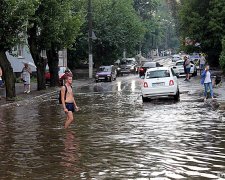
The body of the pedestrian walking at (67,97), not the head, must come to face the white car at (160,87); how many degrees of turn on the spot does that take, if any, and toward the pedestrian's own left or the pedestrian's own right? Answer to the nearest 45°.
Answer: approximately 90° to the pedestrian's own left

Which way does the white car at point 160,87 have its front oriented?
away from the camera

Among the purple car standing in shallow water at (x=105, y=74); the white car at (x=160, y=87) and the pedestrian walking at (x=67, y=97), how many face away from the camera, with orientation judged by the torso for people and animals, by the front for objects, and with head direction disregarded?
1

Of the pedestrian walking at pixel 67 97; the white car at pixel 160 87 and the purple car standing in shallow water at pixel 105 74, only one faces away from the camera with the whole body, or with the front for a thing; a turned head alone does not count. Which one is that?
the white car

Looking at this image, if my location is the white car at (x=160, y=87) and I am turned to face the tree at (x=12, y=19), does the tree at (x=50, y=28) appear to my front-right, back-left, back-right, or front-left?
front-right

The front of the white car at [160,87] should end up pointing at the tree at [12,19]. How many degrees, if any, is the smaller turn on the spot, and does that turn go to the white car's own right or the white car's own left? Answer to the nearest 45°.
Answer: approximately 90° to the white car's own left

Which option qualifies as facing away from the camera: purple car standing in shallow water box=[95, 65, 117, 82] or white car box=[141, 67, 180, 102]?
the white car

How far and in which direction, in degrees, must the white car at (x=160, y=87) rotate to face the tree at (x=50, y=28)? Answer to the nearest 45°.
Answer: approximately 45° to its left

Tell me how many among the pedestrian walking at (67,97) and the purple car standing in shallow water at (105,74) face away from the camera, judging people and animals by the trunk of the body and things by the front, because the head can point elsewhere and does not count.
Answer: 0

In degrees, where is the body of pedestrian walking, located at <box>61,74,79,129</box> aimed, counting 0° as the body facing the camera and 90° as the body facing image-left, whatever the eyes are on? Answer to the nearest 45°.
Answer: approximately 315°

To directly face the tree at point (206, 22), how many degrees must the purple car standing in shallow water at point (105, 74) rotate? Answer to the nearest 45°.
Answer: approximately 135° to its left

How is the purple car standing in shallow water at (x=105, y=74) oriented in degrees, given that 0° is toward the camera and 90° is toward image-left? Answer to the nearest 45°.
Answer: approximately 45°

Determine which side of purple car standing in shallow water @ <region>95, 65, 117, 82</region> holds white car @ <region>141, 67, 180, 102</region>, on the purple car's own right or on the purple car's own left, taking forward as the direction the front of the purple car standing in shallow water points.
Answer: on the purple car's own left

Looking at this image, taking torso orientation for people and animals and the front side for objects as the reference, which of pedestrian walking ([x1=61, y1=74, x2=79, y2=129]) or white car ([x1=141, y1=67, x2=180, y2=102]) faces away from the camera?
the white car

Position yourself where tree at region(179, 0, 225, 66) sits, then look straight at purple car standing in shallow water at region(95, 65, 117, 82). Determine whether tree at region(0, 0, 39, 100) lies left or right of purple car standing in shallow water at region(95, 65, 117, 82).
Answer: left
